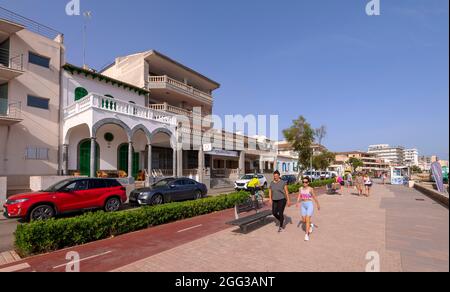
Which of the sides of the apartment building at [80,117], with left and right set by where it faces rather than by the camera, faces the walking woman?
front

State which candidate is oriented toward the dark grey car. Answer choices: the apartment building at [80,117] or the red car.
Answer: the apartment building

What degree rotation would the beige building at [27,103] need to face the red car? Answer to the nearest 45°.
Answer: approximately 45° to its right

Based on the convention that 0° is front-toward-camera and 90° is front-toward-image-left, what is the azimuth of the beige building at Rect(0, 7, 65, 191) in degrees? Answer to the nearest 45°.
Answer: approximately 315°

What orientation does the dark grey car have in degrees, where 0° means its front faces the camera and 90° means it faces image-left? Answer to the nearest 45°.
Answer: approximately 45°

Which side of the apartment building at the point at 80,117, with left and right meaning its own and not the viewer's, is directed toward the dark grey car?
front

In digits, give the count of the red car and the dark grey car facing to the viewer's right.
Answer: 0

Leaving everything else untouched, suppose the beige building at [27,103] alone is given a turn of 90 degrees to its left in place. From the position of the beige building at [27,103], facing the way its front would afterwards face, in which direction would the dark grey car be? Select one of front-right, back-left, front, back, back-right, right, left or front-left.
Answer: right

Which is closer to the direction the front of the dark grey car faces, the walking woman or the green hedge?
the green hedge

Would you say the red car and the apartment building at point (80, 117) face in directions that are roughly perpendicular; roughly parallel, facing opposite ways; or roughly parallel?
roughly perpendicular
